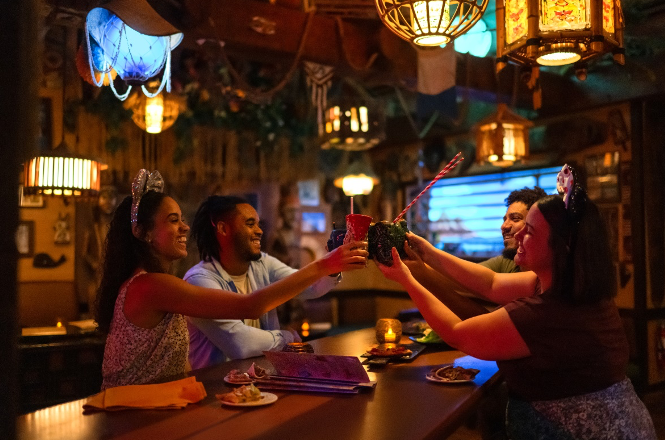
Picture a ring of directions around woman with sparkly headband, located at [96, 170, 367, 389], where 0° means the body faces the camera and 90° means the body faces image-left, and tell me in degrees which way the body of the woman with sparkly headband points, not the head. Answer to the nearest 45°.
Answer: approximately 270°

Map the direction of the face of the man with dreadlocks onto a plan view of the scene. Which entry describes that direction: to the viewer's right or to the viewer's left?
to the viewer's right

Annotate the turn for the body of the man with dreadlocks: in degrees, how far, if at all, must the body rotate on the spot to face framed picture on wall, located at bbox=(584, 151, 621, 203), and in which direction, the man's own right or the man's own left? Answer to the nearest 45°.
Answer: approximately 90° to the man's own left

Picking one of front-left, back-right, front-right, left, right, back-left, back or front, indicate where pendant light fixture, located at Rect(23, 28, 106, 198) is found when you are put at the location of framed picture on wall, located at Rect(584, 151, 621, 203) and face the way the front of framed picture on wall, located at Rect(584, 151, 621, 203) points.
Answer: front

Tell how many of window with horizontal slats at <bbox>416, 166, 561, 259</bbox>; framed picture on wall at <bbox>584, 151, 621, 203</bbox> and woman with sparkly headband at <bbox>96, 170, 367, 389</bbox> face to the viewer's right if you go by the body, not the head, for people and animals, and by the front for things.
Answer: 1

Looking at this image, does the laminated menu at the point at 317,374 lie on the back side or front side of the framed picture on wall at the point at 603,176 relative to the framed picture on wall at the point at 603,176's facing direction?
on the front side

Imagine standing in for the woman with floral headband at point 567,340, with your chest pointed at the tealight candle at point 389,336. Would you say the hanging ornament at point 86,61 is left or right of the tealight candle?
left

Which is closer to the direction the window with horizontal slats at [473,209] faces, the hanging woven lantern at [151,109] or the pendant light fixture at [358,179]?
the hanging woven lantern

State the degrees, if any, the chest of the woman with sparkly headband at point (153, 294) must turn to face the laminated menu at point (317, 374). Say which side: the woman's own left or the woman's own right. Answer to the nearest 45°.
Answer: approximately 45° to the woman's own right

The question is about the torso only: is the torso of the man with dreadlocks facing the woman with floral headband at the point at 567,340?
yes

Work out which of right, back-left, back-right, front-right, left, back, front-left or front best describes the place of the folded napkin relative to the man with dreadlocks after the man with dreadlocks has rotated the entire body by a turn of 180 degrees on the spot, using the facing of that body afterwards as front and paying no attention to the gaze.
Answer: back-left

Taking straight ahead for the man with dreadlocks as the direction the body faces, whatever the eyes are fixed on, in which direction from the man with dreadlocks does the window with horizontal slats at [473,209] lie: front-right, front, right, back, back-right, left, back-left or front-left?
left

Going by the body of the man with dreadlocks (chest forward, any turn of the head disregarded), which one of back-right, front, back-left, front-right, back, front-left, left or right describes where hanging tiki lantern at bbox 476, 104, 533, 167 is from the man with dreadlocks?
left
